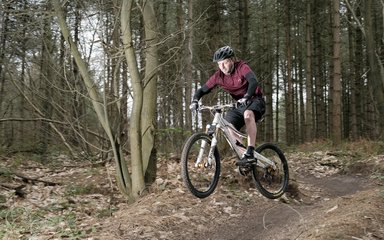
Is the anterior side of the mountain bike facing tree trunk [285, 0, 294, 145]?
no

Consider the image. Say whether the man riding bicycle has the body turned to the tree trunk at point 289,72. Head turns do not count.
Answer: no

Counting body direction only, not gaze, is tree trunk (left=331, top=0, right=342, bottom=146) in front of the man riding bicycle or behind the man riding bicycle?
behind

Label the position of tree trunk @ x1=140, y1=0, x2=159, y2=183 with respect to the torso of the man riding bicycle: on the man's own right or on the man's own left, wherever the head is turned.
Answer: on the man's own right

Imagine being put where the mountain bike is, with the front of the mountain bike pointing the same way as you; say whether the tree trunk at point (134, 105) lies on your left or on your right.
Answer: on your right

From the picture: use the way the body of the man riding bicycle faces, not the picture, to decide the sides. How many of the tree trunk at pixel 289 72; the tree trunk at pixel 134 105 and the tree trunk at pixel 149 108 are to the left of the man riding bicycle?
0

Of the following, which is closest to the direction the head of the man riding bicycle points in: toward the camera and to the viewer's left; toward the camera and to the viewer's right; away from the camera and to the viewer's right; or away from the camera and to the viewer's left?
toward the camera and to the viewer's left

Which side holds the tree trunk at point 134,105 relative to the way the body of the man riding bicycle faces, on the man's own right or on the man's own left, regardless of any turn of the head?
on the man's own right

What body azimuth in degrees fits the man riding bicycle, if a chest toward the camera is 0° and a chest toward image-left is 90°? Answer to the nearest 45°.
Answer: approximately 45°

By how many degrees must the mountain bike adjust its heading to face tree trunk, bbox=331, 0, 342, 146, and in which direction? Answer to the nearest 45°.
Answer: approximately 180°

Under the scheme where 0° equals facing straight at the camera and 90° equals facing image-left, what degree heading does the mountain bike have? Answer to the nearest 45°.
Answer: approximately 45°

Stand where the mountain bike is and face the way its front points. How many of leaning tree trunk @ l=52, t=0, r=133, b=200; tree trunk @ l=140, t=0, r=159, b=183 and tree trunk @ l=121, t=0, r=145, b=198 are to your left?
0
